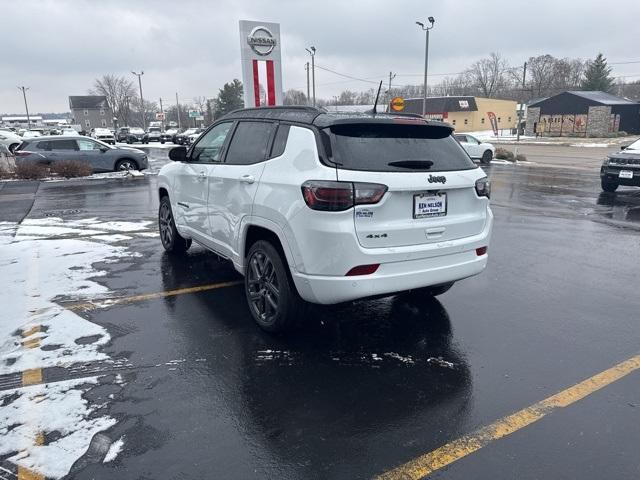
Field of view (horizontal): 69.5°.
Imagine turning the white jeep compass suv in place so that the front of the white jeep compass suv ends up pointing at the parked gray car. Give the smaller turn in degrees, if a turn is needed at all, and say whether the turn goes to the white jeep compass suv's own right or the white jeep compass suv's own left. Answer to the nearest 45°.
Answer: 0° — it already faces it

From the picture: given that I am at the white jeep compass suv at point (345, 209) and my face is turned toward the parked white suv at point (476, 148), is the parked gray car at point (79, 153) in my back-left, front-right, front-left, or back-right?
front-left

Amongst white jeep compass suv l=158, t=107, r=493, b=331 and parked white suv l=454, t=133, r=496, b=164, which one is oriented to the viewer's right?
the parked white suv

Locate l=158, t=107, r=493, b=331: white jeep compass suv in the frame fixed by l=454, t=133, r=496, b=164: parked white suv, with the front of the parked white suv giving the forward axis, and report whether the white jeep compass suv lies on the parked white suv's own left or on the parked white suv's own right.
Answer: on the parked white suv's own right

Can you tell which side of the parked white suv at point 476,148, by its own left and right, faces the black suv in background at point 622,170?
right

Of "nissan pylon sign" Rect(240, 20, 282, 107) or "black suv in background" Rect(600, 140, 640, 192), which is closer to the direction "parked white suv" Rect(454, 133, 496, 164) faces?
the black suv in background

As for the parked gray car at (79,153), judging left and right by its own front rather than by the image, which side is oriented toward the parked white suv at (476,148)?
front

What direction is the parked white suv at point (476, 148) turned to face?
to the viewer's right

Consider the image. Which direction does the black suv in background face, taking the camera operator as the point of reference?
facing the viewer and to the left of the viewer

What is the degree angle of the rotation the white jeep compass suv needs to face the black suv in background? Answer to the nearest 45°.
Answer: approximately 90° to its right

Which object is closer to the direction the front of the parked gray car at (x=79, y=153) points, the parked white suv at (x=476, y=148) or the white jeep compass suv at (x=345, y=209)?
the parked white suv

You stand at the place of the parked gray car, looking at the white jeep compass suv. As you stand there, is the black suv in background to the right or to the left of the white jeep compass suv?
left

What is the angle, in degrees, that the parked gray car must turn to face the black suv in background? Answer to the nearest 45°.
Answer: approximately 45° to its right

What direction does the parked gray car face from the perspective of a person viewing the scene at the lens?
facing to the right of the viewer

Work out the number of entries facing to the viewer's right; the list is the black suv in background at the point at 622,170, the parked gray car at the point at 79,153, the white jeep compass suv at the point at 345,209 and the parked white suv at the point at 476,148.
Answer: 2

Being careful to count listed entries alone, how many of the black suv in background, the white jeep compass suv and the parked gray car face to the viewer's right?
1

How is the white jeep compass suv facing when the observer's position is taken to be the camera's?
facing away from the viewer and to the left of the viewer
